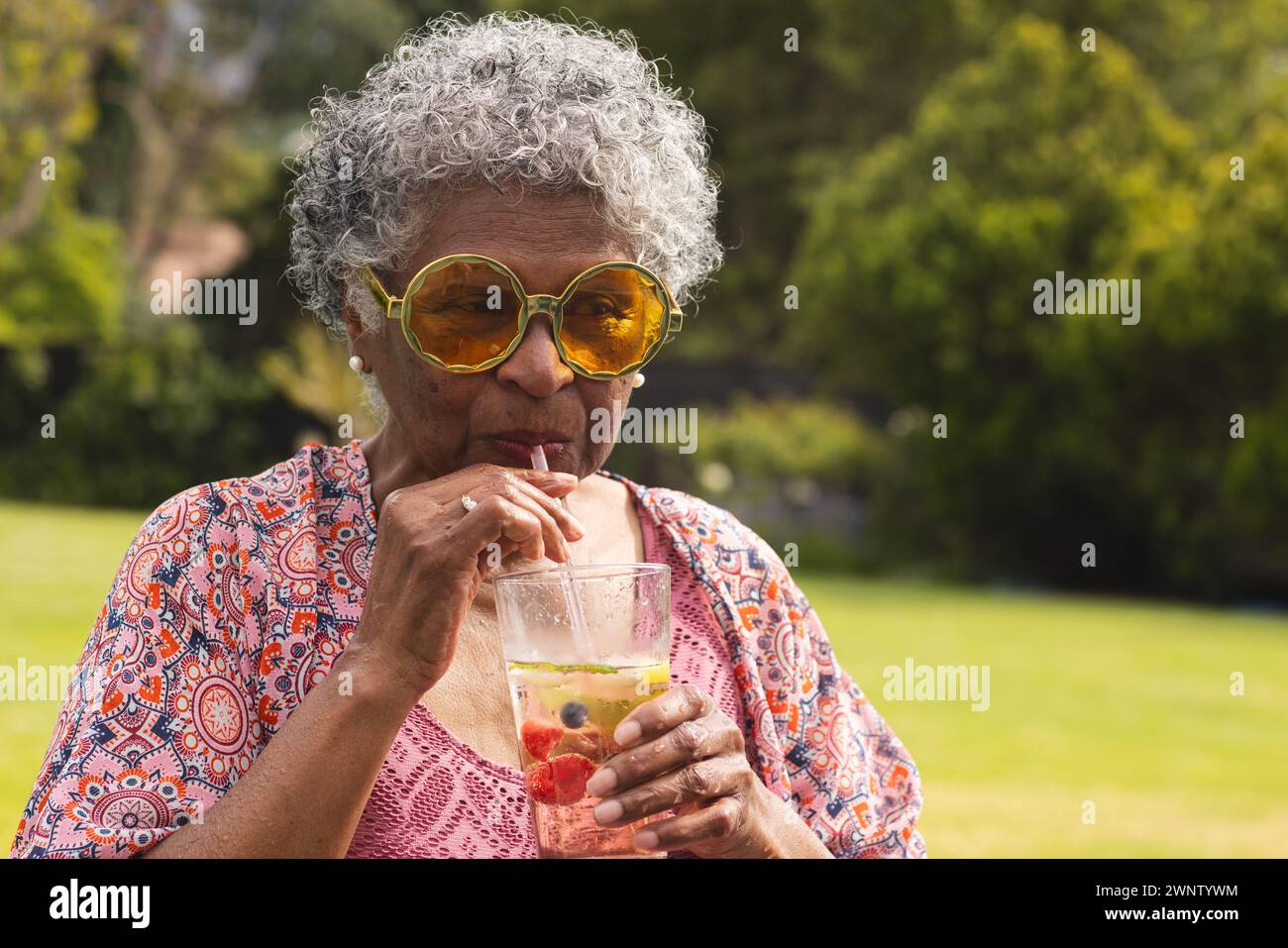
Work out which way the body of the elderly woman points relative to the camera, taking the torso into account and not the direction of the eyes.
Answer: toward the camera

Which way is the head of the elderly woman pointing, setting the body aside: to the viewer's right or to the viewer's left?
to the viewer's right
